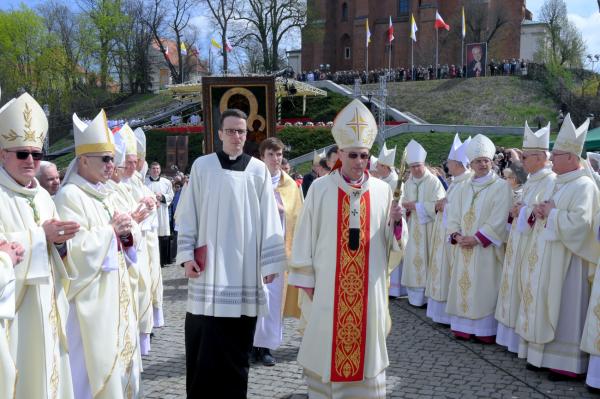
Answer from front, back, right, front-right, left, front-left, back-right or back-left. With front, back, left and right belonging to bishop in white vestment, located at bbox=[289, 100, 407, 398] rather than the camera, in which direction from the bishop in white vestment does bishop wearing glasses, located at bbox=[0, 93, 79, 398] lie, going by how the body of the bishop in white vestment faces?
front-right

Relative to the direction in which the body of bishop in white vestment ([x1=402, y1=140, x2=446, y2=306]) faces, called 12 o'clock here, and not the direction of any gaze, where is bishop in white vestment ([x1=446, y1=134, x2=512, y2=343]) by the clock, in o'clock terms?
bishop in white vestment ([x1=446, y1=134, x2=512, y2=343]) is roughly at 10 o'clock from bishop in white vestment ([x1=402, y1=140, x2=446, y2=306]).

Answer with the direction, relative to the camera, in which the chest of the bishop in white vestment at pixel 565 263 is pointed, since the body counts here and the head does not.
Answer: to the viewer's left

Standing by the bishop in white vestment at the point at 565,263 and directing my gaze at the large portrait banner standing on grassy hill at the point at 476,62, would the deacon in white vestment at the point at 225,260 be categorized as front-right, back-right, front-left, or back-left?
back-left

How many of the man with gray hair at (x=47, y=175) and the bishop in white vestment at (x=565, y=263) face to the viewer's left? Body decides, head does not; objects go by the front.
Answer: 1

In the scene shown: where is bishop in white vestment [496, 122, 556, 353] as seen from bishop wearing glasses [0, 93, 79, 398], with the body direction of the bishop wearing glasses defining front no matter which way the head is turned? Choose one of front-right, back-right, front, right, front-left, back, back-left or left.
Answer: front-left

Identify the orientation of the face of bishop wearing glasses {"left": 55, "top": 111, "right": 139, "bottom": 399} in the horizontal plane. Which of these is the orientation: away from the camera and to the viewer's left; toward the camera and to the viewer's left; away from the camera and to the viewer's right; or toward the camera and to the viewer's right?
toward the camera and to the viewer's right

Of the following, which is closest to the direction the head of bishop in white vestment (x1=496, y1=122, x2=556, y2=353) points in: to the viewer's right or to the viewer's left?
to the viewer's left

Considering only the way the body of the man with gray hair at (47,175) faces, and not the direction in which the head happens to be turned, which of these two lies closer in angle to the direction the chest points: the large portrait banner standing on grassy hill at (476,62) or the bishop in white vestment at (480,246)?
the bishop in white vestment

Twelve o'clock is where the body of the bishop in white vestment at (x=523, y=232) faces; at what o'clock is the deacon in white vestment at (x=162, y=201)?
The deacon in white vestment is roughly at 1 o'clock from the bishop in white vestment.

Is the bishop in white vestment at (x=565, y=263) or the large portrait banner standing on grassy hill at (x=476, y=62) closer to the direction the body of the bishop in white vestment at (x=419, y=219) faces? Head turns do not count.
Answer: the bishop in white vestment

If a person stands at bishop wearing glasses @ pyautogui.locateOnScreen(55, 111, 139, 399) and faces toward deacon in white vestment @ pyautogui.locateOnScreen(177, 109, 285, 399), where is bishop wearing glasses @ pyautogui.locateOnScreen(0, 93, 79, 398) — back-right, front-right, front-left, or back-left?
back-right

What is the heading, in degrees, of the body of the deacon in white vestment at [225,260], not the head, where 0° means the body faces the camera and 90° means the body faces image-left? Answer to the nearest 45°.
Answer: approximately 0°

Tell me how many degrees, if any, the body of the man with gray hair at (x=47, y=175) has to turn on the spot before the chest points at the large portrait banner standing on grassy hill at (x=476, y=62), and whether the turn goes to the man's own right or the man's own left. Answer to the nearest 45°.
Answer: approximately 90° to the man's own left
